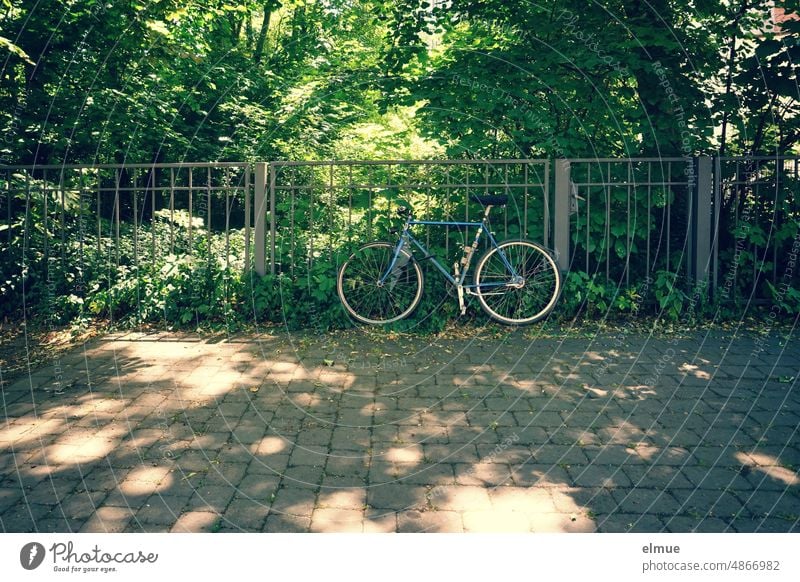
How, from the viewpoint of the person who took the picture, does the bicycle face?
facing to the left of the viewer
